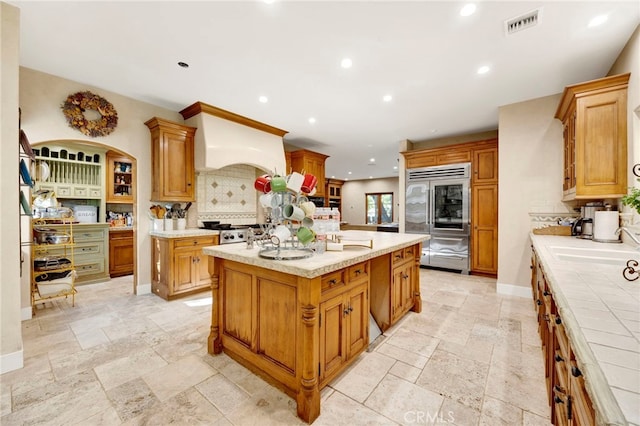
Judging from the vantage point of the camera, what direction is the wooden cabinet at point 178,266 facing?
facing the viewer and to the right of the viewer

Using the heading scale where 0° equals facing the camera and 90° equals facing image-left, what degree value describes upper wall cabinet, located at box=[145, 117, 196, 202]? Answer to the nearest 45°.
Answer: approximately 315°

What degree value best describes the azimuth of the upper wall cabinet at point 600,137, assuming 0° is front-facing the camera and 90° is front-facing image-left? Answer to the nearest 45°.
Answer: approximately 90°

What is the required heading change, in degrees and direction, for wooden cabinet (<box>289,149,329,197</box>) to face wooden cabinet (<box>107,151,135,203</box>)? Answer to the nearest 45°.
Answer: approximately 135° to its right

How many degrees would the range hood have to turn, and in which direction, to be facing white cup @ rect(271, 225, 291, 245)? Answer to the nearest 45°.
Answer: approximately 45° to its right

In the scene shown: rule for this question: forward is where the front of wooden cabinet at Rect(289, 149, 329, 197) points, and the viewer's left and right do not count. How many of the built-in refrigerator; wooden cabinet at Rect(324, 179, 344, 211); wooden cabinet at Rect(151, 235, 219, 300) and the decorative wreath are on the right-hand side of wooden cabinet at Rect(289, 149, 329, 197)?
2

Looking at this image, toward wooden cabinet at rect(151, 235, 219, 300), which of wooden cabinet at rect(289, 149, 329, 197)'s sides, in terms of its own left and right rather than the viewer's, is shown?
right
